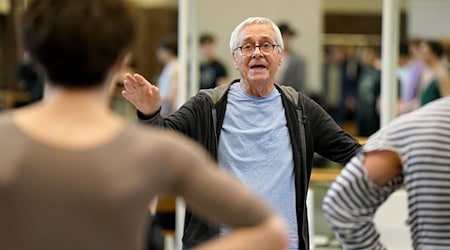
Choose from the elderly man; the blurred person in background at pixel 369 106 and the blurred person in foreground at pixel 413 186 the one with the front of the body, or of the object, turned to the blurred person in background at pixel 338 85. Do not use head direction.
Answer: the blurred person in foreground

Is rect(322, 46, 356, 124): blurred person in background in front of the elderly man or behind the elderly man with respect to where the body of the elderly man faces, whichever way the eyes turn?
behind

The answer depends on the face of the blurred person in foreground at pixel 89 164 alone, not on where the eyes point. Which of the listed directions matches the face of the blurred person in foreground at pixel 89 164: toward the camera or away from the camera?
away from the camera

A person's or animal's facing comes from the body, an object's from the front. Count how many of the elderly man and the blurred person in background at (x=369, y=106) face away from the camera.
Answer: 0

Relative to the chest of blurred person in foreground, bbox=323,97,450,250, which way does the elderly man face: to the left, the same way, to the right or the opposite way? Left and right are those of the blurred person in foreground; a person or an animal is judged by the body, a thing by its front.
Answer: the opposite way

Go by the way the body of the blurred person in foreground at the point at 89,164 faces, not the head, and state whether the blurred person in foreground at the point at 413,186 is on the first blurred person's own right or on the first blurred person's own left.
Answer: on the first blurred person's own right

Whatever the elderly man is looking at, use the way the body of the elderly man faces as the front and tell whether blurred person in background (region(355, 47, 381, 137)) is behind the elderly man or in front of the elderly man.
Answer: behind

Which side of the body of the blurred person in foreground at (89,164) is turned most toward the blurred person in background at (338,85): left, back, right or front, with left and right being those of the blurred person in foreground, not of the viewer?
front

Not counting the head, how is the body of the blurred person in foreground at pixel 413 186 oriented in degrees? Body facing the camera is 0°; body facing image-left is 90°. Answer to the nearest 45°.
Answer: approximately 180°

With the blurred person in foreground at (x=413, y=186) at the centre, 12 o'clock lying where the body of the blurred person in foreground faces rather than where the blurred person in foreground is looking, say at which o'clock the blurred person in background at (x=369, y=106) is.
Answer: The blurred person in background is roughly at 12 o'clock from the blurred person in foreground.

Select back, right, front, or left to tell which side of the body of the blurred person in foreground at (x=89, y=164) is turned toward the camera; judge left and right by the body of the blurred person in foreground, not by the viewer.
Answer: back
